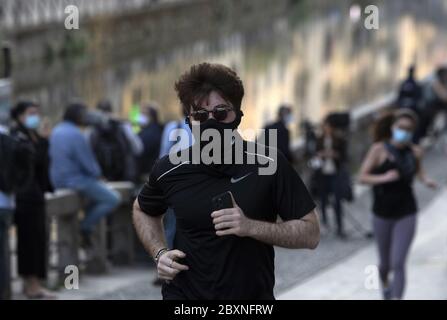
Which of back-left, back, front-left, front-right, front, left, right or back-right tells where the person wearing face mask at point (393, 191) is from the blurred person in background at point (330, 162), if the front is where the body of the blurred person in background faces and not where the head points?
front

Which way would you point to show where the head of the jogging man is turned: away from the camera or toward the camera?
toward the camera

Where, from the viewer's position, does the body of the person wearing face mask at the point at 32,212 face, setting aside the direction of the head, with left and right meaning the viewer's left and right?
facing the viewer and to the right of the viewer

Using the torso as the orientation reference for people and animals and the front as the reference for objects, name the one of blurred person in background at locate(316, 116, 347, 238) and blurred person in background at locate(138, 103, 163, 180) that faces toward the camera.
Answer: blurred person in background at locate(316, 116, 347, 238)

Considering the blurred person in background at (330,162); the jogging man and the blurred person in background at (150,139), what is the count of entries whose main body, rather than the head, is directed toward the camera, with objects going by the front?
2

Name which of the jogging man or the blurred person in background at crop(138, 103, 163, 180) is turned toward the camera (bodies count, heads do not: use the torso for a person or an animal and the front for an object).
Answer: the jogging man

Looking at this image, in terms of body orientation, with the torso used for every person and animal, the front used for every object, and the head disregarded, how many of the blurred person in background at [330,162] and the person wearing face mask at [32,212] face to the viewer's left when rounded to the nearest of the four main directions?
0

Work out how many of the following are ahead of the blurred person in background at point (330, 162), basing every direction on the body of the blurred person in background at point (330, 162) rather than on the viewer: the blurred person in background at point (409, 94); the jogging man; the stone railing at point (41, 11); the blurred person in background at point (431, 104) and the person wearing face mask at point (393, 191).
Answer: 2

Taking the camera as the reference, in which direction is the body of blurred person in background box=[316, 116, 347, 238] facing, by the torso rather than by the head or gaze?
toward the camera

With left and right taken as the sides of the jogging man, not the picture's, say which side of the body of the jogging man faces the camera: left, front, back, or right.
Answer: front
